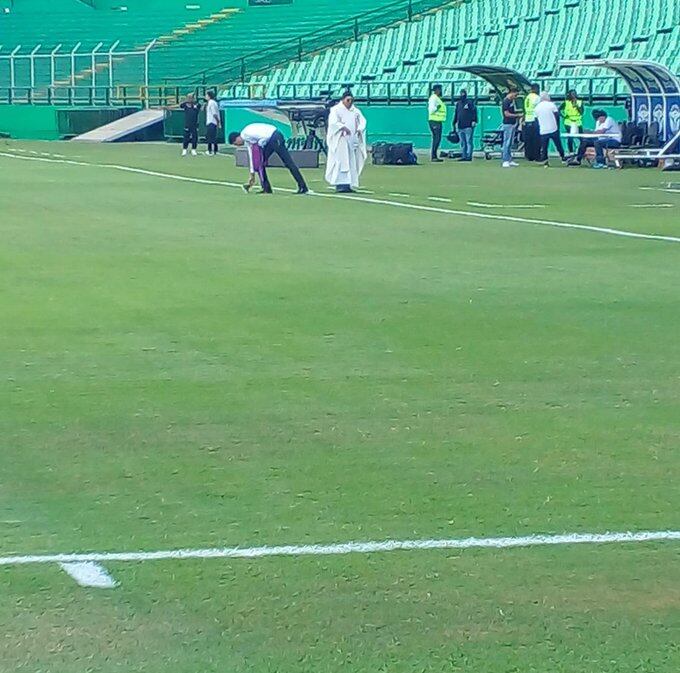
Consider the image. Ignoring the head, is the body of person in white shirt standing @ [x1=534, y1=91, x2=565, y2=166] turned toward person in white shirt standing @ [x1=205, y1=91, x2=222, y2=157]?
no

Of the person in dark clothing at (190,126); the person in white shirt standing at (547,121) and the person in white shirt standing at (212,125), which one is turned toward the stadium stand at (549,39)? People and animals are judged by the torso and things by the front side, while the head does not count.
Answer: the person in white shirt standing at (547,121)

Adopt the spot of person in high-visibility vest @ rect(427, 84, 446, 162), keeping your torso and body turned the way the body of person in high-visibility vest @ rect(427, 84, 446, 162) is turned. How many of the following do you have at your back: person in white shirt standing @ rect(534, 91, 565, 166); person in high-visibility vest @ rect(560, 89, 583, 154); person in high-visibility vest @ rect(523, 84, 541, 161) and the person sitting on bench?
0

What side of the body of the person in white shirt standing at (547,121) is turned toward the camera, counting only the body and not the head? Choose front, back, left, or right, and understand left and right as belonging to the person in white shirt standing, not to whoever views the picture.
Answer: back

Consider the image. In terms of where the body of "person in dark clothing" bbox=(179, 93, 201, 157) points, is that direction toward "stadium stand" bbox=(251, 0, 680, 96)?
no

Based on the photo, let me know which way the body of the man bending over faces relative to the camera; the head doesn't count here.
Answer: to the viewer's left

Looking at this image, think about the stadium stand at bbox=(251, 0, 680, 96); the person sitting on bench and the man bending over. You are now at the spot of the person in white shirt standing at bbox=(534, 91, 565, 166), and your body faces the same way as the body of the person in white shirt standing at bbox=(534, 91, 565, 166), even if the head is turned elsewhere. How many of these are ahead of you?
1

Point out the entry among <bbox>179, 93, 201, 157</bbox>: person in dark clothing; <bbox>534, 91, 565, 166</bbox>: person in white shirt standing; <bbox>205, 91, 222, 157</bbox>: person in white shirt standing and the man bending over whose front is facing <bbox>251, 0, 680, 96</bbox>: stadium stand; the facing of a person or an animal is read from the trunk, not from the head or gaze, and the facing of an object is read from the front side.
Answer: <bbox>534, 91, 565, 166</bbox>: person in white shirt standing

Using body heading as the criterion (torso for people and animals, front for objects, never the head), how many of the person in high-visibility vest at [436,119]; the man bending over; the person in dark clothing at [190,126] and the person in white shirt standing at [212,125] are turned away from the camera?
0

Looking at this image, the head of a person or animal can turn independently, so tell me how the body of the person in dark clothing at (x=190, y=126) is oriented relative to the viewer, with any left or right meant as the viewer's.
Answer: facing the viewer

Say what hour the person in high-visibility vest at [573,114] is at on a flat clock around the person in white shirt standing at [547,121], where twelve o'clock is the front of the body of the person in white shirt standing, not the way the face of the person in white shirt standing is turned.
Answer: The person in high-visibility vest is roughly at 2 o'clock from the person in white shirt standing.
